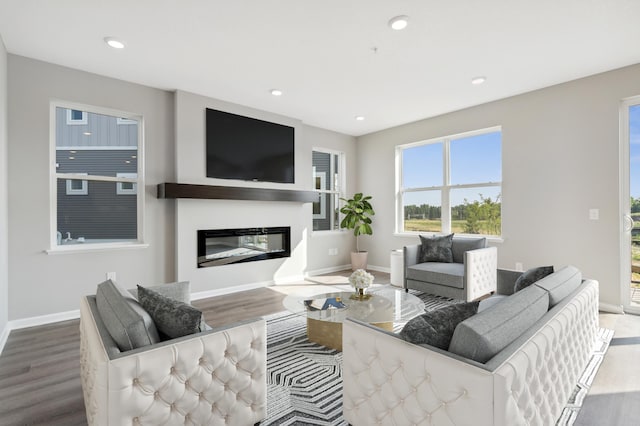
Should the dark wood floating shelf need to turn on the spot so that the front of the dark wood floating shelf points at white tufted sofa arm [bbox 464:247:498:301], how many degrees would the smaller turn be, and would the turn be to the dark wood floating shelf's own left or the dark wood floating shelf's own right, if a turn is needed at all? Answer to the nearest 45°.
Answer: approximately 45° to the dark wood floating shelf's own left

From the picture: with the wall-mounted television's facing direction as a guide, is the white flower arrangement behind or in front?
in front

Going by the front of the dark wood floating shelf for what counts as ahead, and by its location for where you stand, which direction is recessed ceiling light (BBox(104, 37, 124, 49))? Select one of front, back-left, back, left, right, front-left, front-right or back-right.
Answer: right

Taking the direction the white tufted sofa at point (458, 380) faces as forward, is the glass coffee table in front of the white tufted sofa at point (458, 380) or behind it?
in front

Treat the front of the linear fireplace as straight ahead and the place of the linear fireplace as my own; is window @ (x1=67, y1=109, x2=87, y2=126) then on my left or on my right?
on my right

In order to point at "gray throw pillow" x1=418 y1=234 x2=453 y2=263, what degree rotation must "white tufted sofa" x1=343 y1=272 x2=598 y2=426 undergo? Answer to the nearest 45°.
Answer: approximately 45° to its right

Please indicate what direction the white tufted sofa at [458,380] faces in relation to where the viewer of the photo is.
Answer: facing away from the viewer and to the left of the viewer

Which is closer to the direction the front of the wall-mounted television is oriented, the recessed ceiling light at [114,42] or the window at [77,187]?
the recessed ceiling light

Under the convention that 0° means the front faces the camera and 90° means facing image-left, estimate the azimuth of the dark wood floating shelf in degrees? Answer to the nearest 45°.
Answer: approximately 315°
